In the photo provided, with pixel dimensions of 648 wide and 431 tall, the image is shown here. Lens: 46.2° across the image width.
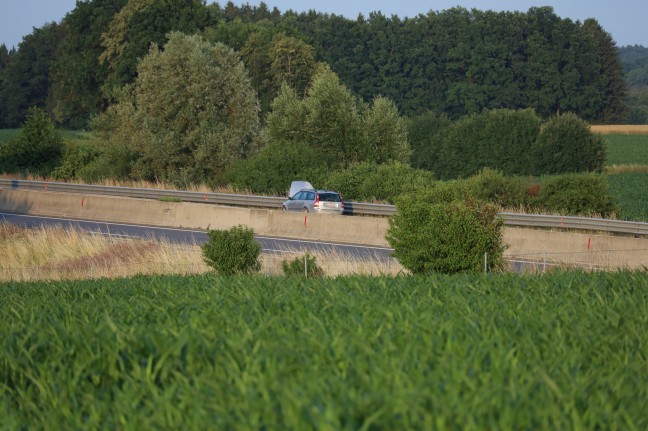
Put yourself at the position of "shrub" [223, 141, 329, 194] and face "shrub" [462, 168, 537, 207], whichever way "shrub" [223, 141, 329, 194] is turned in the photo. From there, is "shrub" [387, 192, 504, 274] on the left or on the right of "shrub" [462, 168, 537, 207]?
right

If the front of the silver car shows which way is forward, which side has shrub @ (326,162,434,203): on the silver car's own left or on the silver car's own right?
on the silver car's own right

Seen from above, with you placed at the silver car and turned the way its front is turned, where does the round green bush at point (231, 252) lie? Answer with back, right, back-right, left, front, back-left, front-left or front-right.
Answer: back-left

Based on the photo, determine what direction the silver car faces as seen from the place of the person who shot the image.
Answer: facing away from the viewer and to the left of the viewer

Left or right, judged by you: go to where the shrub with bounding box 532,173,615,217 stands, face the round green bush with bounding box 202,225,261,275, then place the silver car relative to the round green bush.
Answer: right

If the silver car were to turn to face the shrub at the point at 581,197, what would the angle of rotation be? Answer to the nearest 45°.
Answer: approximately 135° to its right

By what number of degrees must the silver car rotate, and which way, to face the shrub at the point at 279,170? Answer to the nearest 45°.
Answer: approximately 45° to its right

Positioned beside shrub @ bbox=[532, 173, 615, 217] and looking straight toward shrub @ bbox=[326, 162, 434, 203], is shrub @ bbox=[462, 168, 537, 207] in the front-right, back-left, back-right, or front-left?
front-right
